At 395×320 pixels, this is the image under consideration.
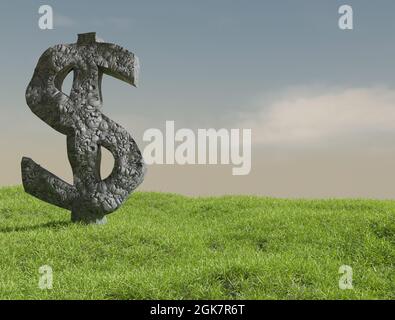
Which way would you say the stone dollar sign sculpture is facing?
toward the camera
